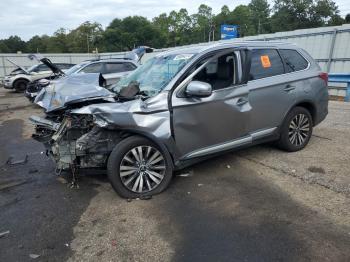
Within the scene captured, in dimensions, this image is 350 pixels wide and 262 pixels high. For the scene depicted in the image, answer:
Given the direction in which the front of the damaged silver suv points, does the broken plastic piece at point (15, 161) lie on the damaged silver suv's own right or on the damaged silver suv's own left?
on the damaged silver suv's own right

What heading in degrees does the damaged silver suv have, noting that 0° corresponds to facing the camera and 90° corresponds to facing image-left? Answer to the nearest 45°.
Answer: approximately 45°
